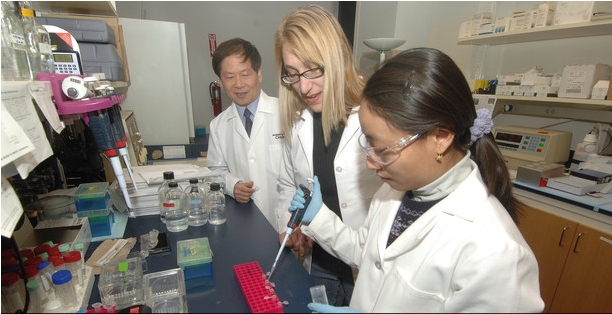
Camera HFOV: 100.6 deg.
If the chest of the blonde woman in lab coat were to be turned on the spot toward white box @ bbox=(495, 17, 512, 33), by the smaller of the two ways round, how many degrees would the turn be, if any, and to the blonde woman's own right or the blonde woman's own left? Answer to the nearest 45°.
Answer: approximately 180°

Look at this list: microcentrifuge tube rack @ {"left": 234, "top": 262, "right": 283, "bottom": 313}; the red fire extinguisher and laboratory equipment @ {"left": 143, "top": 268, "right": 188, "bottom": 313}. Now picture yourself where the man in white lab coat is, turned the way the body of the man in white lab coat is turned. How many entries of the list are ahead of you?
2

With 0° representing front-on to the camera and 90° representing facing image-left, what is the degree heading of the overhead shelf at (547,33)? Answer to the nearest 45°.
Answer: approximately 45°

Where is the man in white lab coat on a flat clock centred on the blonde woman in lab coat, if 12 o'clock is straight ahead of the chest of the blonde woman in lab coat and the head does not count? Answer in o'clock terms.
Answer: The man in white lab coat is roughly at 3 o'clock from the blonde woman in lab coat.

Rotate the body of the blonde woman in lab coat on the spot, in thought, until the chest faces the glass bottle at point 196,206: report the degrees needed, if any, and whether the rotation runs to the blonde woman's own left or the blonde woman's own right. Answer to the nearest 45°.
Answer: approximately 45° to the blonde woman's own right

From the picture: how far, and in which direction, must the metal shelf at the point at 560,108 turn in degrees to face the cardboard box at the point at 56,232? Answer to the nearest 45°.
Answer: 0° — it already faces it

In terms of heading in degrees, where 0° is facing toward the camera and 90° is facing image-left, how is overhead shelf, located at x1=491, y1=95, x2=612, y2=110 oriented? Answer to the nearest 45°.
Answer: approximately 45°

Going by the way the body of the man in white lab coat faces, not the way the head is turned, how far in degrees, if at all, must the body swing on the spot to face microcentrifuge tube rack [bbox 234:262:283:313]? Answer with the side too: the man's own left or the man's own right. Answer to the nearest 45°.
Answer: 0° — they already face it
